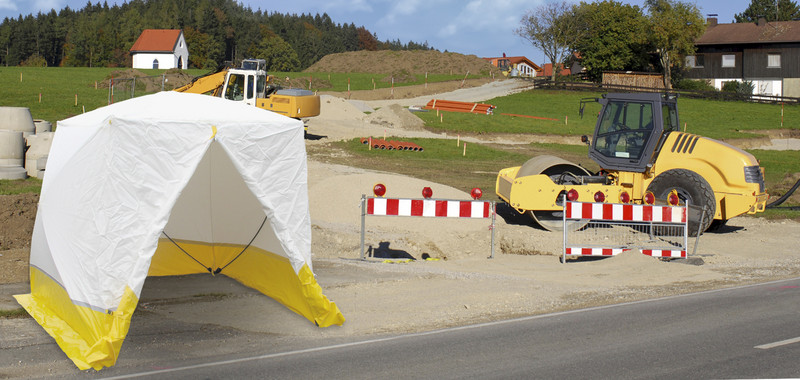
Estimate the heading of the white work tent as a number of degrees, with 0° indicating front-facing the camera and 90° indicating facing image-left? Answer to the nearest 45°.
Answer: approximately 315°

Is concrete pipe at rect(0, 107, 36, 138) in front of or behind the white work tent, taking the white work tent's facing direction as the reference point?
behind

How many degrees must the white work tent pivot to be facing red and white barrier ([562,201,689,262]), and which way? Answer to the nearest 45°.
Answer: approximately 90° to its left

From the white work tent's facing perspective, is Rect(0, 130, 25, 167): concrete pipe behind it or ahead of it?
behind

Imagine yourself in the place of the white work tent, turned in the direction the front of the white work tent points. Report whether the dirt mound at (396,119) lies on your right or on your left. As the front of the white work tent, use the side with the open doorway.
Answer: on your left

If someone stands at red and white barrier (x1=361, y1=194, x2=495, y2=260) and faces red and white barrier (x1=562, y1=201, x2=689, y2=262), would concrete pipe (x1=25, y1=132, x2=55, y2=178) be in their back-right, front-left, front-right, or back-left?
back-left

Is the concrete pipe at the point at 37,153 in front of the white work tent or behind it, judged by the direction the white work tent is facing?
behind

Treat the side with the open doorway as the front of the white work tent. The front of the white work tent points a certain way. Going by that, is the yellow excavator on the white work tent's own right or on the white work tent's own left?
on the white work tent's own left
